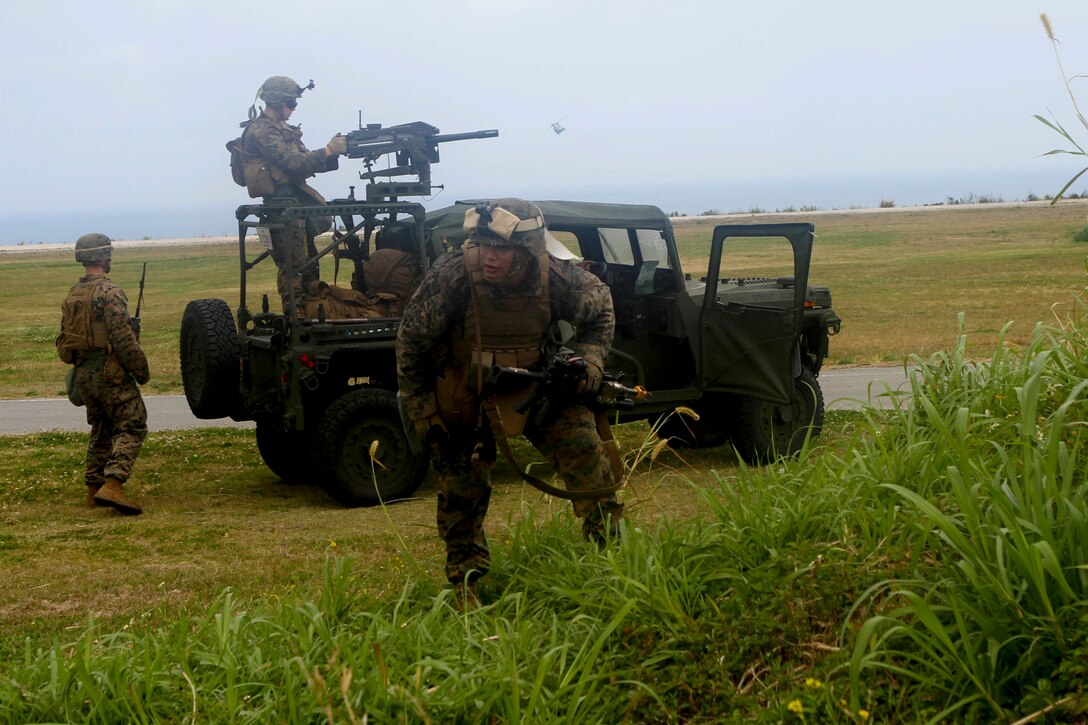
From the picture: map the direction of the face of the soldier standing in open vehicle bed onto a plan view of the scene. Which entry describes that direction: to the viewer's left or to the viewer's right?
to the viewer's right

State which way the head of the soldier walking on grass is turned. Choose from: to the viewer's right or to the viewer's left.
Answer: to the viewer's right

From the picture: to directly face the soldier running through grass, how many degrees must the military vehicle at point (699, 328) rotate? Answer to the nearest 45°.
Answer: approximately 135° to its right

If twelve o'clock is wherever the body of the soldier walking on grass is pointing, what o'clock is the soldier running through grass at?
The soldier running through grass is roughly at 4 o'clock from the soldier walking on grass.

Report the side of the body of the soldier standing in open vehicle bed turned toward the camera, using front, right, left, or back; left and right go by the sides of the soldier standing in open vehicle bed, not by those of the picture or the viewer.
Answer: right

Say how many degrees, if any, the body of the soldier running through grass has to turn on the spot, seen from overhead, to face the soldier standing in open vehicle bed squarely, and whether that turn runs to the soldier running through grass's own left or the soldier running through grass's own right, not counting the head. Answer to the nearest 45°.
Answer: approximately 180°

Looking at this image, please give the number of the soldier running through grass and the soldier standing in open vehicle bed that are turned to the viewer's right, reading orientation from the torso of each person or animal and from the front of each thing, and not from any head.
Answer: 1

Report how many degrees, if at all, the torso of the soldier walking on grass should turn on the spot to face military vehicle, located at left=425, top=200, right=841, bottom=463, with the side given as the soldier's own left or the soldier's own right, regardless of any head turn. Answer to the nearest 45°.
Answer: approximately 45° to the soldier's own right

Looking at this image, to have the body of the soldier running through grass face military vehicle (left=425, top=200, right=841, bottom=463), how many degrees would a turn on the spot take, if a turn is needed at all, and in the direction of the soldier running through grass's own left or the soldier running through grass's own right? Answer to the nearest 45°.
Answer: approximately 180°

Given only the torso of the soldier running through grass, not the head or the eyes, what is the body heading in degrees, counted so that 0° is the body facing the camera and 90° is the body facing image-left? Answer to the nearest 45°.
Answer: approximately 0°

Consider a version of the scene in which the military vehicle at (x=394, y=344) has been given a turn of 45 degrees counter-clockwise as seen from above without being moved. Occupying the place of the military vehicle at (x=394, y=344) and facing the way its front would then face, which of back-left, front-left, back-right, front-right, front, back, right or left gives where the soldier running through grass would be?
back

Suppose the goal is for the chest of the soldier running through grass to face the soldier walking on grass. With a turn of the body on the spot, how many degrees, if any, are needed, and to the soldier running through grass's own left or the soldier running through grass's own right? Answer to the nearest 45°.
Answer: approximately 135° to the soldier running through grass's own right

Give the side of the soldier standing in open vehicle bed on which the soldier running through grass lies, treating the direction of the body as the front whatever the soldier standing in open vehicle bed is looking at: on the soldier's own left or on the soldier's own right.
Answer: on the soldier's own right

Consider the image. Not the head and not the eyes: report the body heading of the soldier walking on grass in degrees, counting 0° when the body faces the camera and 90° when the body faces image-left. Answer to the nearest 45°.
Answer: approximately 225°
